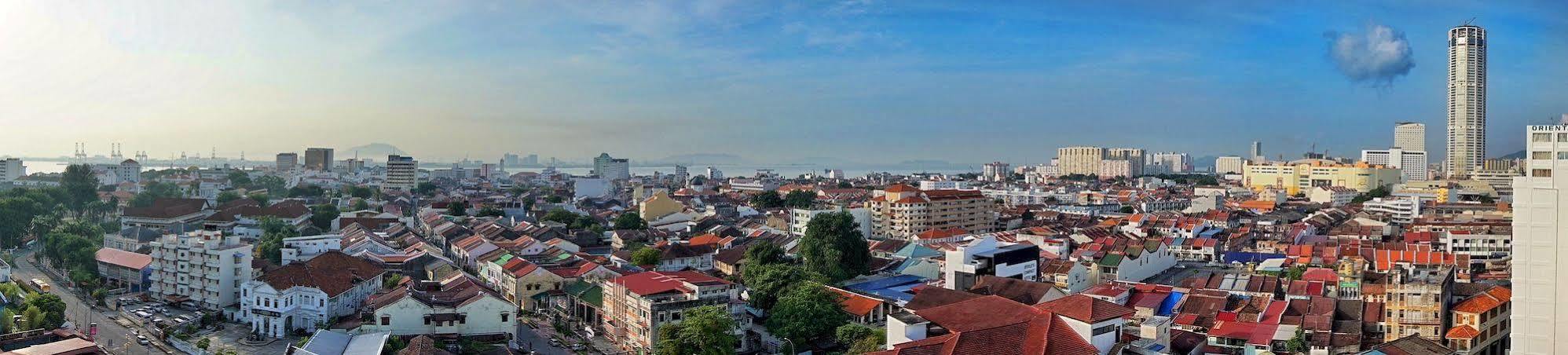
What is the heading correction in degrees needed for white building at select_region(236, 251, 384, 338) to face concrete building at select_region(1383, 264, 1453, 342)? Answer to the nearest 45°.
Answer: approximately 90° to its left

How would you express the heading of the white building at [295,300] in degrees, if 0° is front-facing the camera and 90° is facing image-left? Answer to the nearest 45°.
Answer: approximately 45°

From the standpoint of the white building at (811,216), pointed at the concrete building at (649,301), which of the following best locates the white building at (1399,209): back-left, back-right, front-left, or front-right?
back-left

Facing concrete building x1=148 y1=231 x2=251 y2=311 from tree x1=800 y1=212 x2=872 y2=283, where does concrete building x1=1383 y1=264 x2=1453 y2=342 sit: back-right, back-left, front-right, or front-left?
back-left

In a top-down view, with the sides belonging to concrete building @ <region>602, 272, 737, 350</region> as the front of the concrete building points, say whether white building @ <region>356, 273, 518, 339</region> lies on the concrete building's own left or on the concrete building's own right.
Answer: on the concrete building's own right

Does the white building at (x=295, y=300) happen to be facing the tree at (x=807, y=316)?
no

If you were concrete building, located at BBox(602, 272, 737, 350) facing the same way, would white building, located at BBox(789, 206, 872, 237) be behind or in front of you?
behind

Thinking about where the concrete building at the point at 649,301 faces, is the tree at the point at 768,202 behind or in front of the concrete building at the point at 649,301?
behind

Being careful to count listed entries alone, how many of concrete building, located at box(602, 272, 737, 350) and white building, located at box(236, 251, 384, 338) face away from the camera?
0

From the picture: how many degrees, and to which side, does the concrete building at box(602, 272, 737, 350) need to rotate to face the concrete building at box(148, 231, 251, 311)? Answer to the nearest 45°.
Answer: approximately 90° to its right

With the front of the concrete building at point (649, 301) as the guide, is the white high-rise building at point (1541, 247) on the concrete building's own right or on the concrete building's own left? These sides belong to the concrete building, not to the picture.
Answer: on the concrete building's own left

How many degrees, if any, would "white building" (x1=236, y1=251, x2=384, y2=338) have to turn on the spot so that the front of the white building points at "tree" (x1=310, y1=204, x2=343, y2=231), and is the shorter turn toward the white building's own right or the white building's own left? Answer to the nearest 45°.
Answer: approximately 135° to the white building's own right

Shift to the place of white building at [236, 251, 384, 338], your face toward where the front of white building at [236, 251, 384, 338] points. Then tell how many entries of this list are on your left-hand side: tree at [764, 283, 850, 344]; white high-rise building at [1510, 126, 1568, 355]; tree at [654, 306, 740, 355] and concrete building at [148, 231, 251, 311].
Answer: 3

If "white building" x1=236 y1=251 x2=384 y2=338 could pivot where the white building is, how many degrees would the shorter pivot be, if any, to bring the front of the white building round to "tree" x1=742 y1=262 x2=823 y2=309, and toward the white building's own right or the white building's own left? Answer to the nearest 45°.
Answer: approximately 90° to the white building's own left

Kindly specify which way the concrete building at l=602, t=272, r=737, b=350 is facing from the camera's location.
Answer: facing the viewer and to the left of the viewer

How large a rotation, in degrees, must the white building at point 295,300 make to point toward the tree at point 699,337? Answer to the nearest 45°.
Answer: approximately 90° to its left
